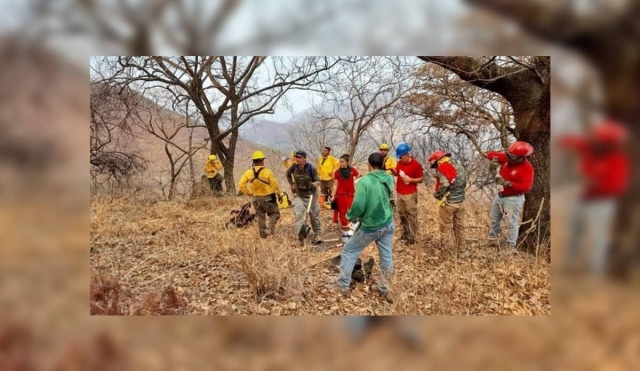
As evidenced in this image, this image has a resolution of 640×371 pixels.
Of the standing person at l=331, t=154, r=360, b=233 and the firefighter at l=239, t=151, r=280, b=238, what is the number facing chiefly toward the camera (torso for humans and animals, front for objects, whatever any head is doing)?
1
